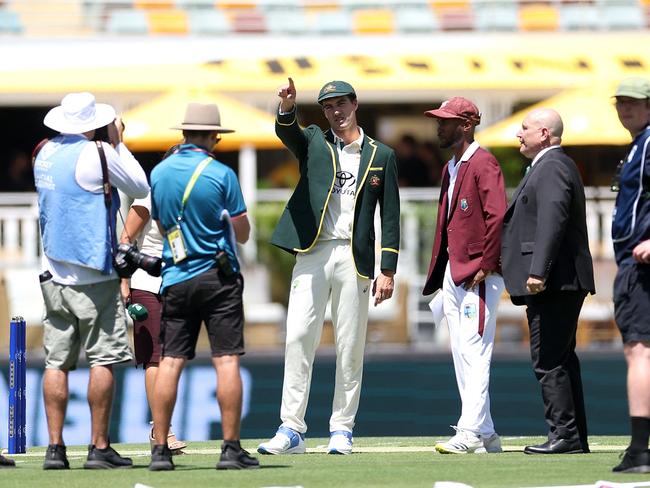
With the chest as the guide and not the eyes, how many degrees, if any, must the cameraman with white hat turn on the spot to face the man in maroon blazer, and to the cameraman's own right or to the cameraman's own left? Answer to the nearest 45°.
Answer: approximately 45° to the cameraman's own right

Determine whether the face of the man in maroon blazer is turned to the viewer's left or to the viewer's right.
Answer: to the viewer's left

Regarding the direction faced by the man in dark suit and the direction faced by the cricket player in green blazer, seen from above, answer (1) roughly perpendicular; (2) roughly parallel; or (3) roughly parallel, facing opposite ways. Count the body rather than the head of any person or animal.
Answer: roughly perpendicular

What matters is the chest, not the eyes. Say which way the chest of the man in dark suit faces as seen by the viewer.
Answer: to the viewer's left

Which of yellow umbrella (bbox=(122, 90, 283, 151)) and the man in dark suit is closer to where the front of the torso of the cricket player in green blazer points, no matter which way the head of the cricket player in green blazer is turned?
the man in dark suit

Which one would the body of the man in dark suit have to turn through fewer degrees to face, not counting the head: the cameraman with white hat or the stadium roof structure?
the cameraman with white hat

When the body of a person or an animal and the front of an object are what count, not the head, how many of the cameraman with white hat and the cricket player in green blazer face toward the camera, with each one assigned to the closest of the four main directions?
1

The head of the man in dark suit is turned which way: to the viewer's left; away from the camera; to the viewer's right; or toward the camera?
to the viewer's left

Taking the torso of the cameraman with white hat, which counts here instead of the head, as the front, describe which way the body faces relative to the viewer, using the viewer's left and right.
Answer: facing away from the viewer and to the right of the viewer

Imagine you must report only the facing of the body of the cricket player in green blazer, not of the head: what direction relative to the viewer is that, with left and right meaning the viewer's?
facing the viewer
